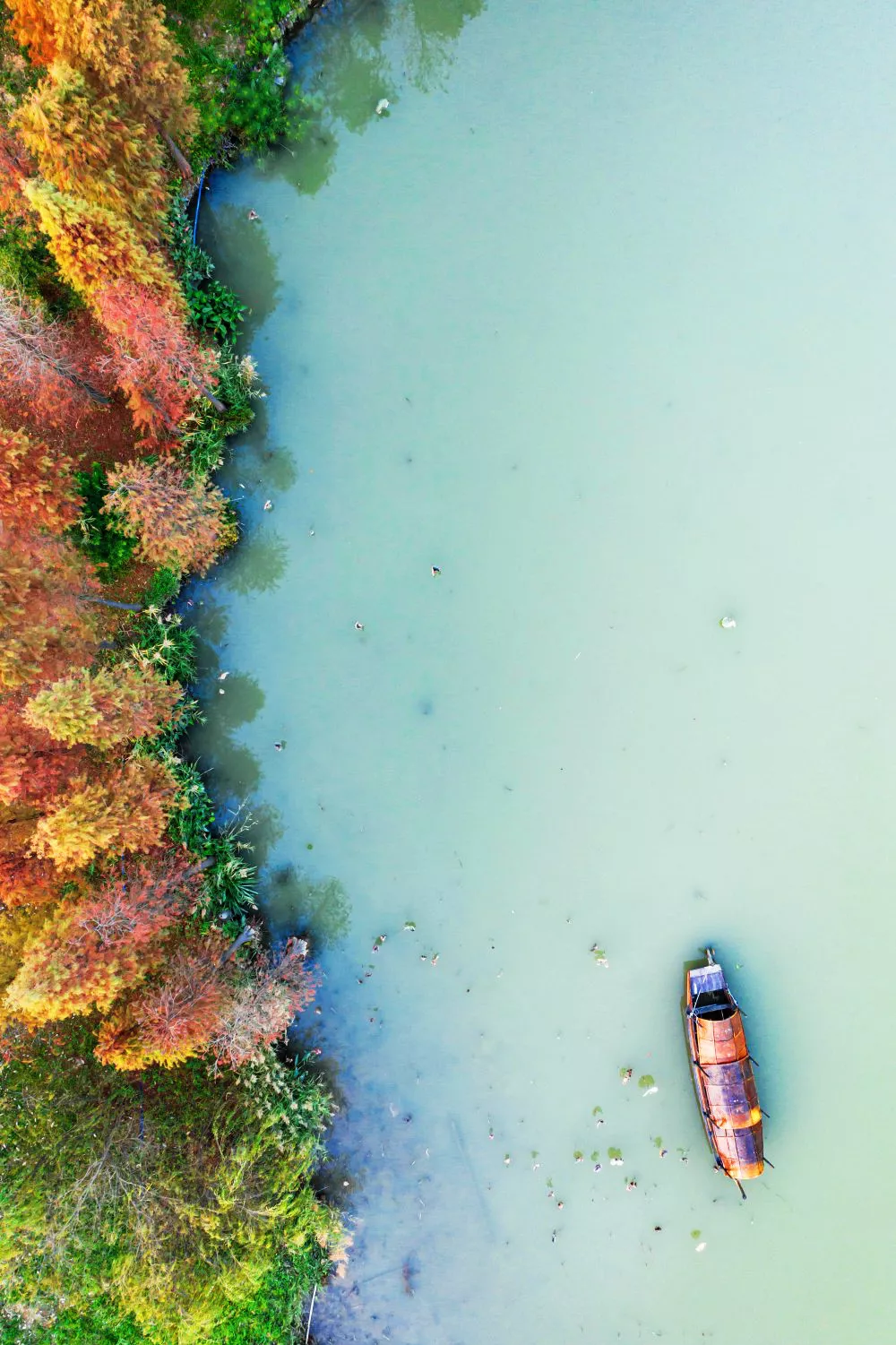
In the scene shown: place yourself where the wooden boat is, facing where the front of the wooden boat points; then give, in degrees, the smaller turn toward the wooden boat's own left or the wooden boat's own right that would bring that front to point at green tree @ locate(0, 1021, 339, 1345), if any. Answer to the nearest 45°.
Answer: approximately 45° to the wooden boat's own left

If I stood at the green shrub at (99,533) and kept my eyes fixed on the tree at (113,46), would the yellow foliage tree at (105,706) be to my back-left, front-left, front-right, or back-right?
back-right
